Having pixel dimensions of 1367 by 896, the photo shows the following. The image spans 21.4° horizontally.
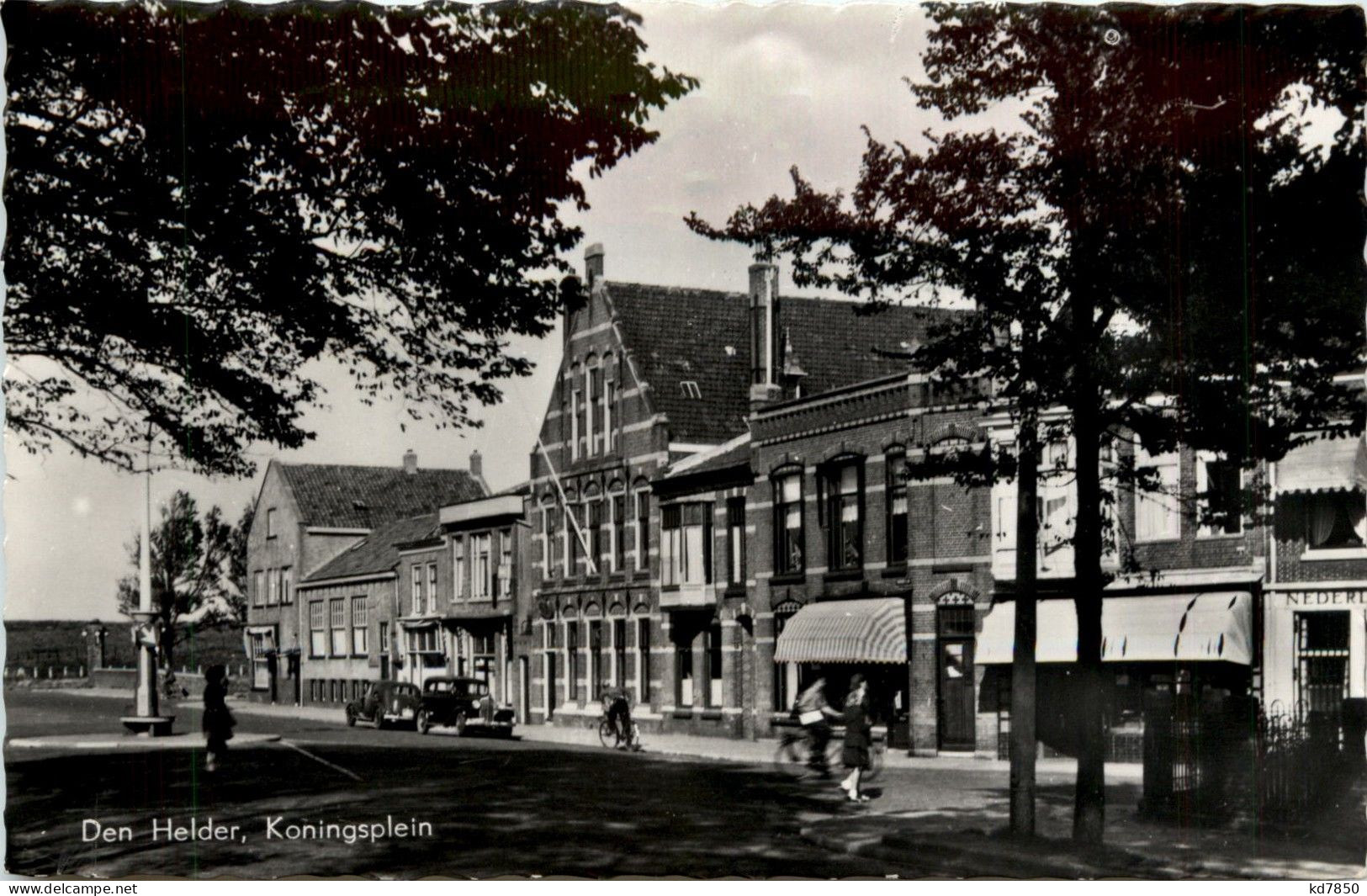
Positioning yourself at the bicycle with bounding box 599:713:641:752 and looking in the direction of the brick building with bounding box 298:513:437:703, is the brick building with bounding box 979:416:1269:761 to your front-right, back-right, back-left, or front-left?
back-right

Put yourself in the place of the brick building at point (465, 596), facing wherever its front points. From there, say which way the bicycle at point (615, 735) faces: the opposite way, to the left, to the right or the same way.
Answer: to the left

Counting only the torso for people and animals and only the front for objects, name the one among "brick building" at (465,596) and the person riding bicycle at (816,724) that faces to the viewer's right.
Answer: the person riding bicycle

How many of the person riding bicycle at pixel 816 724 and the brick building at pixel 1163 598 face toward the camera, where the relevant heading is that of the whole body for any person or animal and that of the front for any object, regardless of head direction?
1

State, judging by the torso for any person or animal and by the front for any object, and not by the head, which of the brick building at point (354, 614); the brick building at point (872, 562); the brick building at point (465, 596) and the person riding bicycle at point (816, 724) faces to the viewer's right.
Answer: the person riding bicycle

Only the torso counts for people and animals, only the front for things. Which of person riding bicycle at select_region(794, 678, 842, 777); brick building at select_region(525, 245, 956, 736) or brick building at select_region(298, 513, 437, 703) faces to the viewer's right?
the person riding bicycle

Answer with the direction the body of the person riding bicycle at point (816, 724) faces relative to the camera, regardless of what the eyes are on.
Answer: to the viewer's right

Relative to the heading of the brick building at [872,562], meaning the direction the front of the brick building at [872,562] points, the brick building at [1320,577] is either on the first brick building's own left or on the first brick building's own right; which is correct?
on the first brick building's own left

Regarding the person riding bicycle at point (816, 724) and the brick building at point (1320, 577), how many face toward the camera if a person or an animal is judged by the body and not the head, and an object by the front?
1
